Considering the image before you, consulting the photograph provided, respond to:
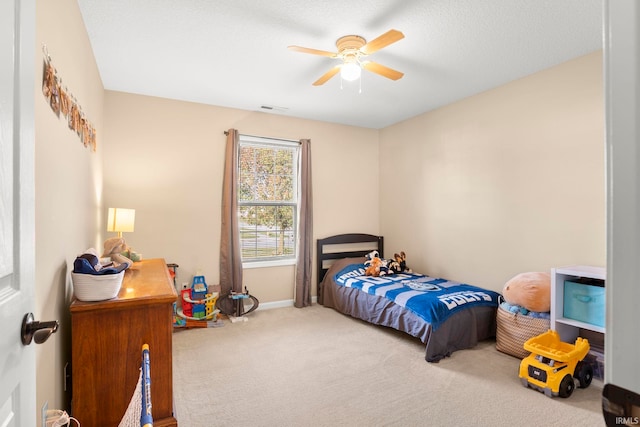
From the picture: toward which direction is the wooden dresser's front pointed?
to the viewer's right

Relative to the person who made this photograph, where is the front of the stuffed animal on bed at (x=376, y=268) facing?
facing the viewer

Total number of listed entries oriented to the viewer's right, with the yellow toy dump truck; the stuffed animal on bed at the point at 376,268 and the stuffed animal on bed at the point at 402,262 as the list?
0

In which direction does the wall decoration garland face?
to the viewer's right

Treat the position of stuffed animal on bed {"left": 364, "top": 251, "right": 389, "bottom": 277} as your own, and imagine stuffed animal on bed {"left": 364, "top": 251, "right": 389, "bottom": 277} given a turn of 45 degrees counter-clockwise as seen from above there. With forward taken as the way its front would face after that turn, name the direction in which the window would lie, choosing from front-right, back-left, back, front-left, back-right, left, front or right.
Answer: back-right

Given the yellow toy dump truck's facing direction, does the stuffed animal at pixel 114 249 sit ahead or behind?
ahead

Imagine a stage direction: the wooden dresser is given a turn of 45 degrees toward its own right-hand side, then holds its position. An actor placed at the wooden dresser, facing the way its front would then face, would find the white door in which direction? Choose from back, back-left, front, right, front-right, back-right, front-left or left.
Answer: front-right

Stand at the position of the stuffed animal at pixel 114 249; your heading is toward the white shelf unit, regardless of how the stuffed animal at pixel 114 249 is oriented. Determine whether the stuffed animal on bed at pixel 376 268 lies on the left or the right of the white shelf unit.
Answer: left

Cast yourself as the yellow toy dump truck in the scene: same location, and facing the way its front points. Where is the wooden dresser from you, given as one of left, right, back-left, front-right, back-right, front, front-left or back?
front

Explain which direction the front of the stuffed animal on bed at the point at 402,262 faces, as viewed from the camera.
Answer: facing the viewer and to the left of the viewer

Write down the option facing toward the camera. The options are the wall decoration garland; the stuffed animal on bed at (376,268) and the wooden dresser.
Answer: the stuffed animal on bed
